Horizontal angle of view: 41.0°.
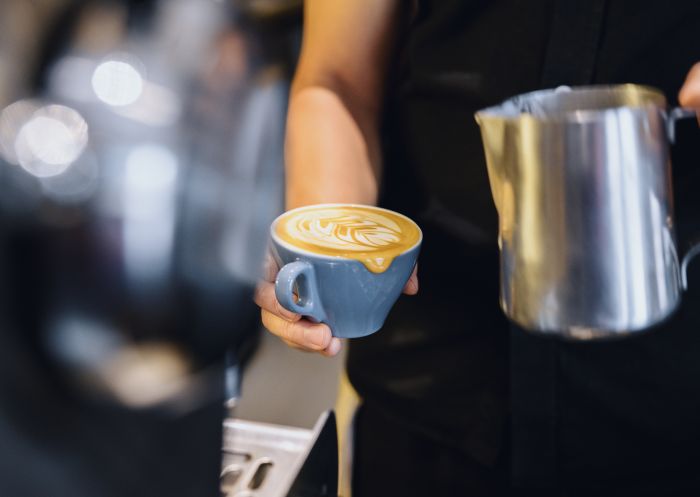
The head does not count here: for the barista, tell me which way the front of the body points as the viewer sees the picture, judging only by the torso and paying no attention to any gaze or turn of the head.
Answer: toward the camera
